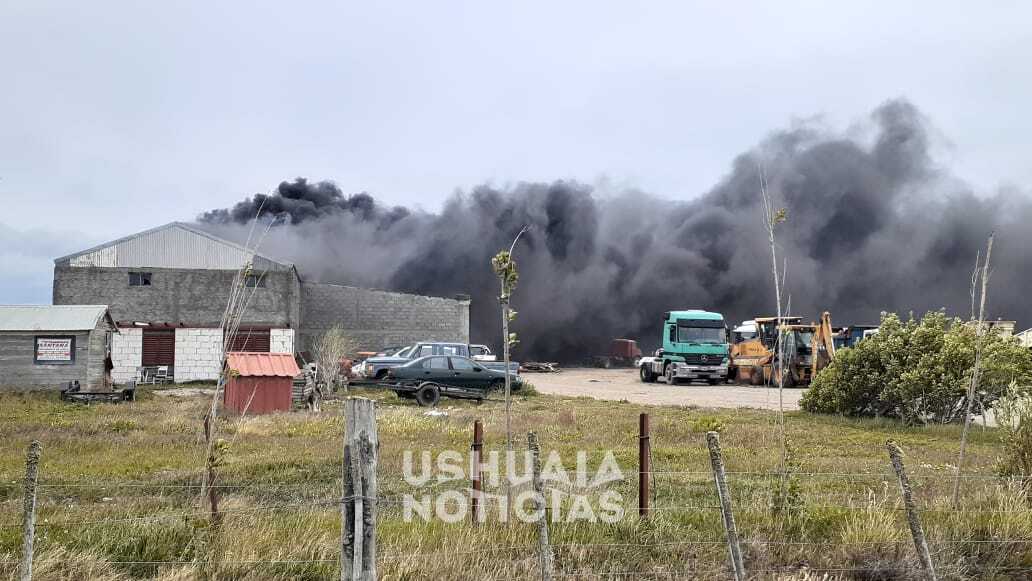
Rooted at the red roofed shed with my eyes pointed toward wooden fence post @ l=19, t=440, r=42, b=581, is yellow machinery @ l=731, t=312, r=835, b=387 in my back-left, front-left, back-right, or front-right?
back-left

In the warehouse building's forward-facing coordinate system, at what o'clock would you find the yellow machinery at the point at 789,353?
The yellow machinery is roughly at 10 o'clock from the warehouse building.

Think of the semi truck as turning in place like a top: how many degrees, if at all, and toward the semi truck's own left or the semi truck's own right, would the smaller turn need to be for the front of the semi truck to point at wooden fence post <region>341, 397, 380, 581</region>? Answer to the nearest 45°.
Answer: approximately 45° to the semi truck's own right

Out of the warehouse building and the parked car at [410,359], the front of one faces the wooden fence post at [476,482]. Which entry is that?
the warehouse building

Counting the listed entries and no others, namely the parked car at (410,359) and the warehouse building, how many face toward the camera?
1

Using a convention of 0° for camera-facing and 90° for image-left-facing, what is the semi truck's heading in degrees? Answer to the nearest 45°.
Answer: approximately 315°

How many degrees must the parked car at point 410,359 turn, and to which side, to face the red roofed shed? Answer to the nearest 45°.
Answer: approximately 45° to its left
